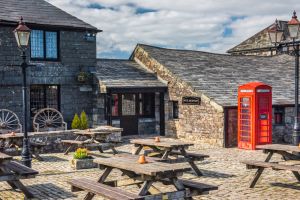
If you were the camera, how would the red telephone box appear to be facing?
facing the viewer and to the right of the viewer

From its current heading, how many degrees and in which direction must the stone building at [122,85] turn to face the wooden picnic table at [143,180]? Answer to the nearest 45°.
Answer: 0° — it already faces it

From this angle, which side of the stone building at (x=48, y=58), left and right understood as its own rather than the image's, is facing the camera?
front

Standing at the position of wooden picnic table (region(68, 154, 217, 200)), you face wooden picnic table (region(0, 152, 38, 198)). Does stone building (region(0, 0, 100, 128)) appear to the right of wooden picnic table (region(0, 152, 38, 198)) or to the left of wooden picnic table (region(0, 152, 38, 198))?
right

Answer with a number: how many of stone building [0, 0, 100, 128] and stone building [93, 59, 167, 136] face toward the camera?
2

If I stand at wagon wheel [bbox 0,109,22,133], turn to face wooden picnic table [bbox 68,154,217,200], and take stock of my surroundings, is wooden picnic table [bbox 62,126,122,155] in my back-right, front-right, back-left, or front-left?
front-left

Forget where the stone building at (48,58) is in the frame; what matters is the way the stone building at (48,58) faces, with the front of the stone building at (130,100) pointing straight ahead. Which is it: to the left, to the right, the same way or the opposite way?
the same way

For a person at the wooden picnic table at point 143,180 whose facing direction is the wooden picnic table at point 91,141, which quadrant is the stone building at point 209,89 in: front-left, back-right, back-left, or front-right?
front-right

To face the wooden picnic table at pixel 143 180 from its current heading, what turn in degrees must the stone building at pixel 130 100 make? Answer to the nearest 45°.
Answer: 0° — it already faces it

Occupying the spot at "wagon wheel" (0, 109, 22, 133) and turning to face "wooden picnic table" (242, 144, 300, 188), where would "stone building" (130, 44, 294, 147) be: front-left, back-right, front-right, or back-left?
front-left

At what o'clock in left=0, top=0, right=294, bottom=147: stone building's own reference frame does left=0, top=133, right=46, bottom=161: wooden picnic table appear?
The wooden picnic table is roughly at 1 o'clock from the stone building.

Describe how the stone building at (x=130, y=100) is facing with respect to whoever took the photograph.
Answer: facing the viewer
